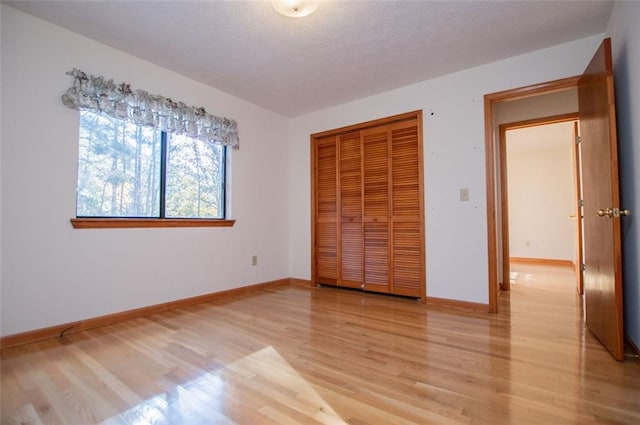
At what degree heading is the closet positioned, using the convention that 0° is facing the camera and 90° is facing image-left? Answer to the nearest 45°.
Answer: approximately 45°

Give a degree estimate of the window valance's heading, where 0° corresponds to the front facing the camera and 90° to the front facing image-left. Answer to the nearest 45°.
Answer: approximately 315°

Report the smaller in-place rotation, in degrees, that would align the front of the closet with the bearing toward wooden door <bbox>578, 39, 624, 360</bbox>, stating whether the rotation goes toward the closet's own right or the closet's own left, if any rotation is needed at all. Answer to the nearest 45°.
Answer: approximately 90° to the closet's own left

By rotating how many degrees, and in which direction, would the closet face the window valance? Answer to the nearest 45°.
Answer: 0° — it already faces it
